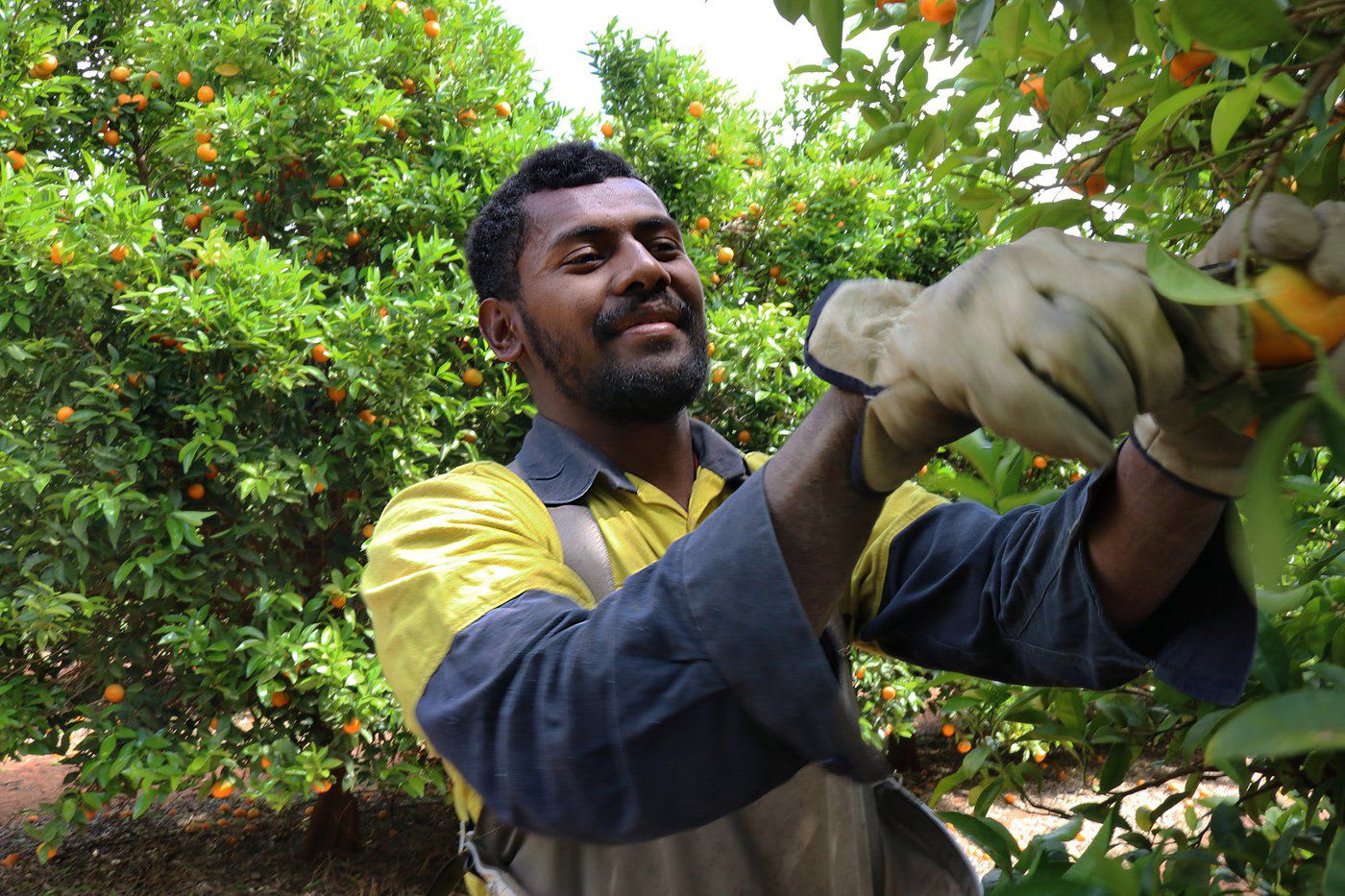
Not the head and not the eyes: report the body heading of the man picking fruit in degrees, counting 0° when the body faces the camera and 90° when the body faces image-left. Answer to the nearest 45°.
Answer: approximately 315°

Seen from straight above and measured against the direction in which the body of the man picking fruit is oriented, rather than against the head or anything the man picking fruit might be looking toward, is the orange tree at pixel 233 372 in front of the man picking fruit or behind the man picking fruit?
behind

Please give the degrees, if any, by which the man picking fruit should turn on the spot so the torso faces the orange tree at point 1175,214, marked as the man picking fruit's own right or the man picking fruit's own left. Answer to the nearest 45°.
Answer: approximately 90° to the man picking fruit's own left
